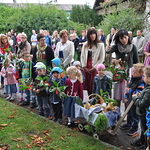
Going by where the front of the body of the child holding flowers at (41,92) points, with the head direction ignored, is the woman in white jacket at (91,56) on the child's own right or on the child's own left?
on the child's own left

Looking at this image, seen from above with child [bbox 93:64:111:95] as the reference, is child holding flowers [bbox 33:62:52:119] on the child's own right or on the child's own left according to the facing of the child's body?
on the child's own right

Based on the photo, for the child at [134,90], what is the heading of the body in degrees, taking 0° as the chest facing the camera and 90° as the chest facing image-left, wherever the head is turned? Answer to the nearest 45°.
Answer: approximately 45°

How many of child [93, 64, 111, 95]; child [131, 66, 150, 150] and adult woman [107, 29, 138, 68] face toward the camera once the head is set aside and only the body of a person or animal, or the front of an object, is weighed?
2

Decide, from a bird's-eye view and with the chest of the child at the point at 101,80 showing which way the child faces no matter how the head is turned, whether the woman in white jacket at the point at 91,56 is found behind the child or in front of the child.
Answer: behind

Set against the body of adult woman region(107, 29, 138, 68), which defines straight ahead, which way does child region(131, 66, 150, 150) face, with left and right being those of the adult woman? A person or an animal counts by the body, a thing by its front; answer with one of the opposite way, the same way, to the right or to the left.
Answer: to the right

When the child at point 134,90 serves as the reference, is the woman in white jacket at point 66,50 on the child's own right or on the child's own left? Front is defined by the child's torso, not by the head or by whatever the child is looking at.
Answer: on the child's own right

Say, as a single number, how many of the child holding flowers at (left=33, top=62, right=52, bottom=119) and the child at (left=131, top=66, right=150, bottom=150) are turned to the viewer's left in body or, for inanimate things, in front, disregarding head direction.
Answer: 1

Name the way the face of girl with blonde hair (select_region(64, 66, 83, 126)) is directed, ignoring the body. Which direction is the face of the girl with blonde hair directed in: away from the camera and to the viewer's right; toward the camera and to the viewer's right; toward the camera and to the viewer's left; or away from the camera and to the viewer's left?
toward the camera and to the viewer's left

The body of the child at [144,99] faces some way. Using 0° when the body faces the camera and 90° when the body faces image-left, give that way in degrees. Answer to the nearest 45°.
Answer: approximately 90°
